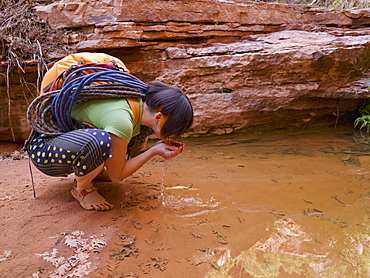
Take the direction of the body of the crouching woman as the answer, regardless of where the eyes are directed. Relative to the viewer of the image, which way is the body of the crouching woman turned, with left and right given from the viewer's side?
facing to the right of the viewer

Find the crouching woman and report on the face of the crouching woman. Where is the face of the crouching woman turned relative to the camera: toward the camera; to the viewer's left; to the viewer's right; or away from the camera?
to the viewer's right
